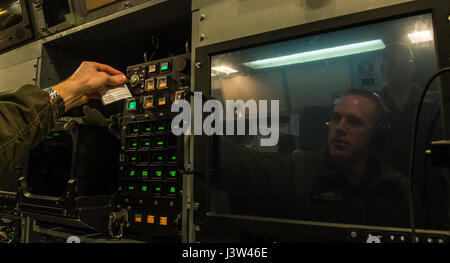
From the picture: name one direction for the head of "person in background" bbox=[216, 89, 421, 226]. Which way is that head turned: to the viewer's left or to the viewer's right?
to the viewer's left

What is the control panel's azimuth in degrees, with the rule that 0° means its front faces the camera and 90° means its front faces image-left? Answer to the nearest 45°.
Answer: approximately 45°

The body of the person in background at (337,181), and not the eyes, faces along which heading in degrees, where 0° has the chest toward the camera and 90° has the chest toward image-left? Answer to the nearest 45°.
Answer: approximately 45°
